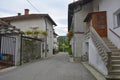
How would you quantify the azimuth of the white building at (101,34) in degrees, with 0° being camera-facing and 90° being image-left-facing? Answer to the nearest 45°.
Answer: approximately 45°
